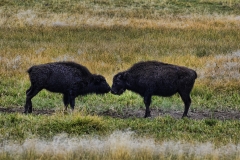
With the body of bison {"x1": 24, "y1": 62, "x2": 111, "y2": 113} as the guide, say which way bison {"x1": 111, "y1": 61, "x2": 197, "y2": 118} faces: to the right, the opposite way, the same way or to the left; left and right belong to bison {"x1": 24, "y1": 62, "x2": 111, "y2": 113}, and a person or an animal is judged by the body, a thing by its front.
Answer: the opposite way

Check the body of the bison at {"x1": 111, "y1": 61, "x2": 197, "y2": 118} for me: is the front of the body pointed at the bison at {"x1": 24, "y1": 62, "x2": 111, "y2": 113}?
yes

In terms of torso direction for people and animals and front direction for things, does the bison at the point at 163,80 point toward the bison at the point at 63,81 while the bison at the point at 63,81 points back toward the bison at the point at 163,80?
yes

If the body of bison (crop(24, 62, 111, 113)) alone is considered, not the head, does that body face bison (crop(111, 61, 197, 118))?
yes

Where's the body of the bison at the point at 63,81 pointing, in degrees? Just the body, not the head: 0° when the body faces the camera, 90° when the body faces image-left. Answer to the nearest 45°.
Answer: approximately 270°

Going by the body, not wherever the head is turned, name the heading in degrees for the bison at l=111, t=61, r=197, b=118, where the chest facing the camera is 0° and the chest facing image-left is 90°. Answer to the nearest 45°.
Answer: approximately 90°

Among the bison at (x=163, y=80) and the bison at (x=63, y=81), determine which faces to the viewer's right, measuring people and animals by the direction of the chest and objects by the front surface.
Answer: the bison at (x=63, y=81)

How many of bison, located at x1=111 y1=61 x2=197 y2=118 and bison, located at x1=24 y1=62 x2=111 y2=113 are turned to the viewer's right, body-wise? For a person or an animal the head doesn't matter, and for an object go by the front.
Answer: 1
